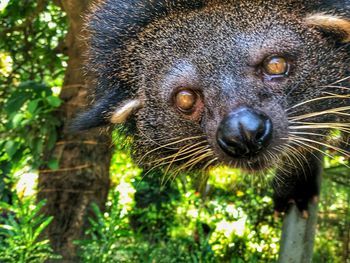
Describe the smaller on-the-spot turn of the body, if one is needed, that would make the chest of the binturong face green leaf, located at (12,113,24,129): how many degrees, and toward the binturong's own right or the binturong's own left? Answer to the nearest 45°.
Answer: approximately 135° to the binturong's own right

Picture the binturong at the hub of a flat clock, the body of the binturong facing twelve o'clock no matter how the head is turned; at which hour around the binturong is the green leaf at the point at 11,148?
The green leaf is roughly at 4 o'clock from the binturong.

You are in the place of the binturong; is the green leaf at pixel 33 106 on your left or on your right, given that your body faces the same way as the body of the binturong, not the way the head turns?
on your right

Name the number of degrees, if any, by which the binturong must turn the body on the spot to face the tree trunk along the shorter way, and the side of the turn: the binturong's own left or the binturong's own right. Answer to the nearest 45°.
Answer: approximately 135° to the binturong's own right

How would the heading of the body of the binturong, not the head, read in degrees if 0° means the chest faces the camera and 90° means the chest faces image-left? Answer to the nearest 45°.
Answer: approximately 0°

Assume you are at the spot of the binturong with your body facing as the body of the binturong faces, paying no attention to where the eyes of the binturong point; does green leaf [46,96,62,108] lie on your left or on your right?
on your right
